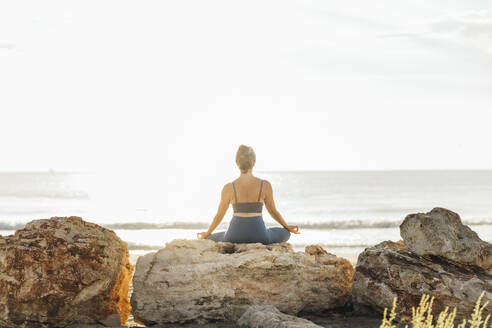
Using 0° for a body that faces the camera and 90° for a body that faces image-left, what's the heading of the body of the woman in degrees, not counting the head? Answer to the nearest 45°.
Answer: approximately 180°

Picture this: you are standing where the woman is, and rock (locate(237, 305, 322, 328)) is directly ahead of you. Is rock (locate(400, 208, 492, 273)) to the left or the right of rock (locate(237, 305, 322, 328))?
left

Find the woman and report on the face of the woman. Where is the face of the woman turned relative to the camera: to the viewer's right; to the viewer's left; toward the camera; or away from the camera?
away from the camera

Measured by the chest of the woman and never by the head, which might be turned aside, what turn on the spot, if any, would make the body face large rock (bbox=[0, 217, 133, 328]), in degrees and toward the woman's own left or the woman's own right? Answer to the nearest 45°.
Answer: approximately 135° to the woman's own left

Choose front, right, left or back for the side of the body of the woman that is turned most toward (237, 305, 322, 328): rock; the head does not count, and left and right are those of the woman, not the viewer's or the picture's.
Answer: back
